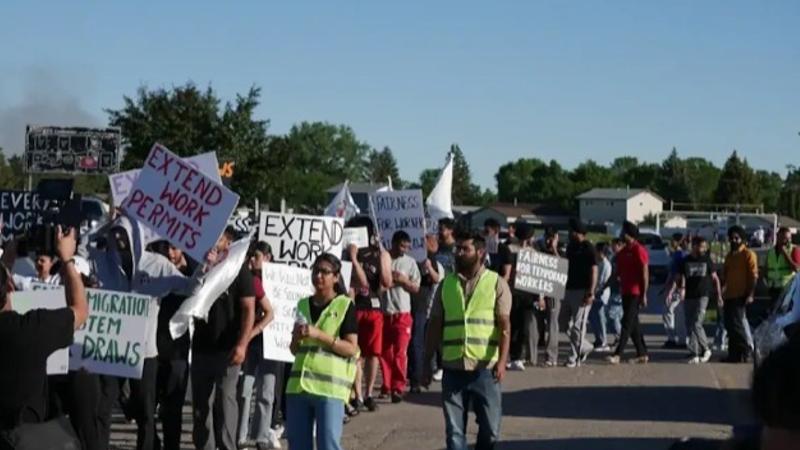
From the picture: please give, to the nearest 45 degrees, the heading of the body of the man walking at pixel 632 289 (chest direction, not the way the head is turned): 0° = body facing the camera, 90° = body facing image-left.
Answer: approximately 45°

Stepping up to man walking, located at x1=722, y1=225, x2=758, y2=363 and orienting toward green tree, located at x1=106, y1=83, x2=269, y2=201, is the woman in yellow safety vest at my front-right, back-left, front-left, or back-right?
back-left

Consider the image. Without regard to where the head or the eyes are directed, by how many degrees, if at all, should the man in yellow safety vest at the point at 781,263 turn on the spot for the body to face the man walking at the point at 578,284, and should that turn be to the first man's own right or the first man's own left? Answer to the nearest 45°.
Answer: approximately 90° to the first man's own right

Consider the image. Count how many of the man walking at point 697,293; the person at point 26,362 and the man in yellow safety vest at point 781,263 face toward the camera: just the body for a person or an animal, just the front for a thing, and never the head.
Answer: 2

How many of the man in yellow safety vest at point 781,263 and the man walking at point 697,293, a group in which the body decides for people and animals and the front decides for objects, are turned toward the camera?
2

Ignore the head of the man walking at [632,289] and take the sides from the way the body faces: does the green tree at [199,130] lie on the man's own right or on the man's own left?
on the man's own right

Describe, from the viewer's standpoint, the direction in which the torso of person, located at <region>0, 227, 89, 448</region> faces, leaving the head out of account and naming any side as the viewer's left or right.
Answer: facing away from the viewer

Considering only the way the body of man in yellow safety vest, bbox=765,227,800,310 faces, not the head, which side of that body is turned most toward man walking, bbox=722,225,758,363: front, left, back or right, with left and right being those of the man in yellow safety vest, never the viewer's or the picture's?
right

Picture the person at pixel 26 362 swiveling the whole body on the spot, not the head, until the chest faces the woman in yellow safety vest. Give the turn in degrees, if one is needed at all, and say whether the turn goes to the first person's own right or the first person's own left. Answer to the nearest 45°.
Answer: approximately 45° to the first person's own right

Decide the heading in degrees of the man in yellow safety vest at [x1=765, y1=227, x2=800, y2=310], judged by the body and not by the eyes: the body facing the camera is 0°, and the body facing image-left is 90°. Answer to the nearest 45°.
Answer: approximately 0°

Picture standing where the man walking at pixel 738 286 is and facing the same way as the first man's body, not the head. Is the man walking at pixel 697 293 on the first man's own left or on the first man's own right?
on the first man's own right
